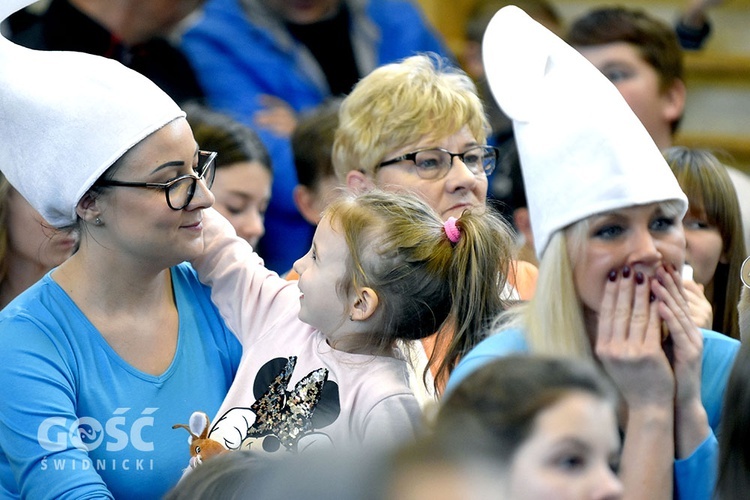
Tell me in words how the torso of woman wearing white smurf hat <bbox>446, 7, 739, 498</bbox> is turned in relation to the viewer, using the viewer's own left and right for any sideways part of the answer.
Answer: facing the viewer and to the right of the viewer

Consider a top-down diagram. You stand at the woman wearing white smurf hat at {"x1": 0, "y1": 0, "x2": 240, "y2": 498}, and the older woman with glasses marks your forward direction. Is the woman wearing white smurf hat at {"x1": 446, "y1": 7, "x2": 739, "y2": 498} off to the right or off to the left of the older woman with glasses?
right

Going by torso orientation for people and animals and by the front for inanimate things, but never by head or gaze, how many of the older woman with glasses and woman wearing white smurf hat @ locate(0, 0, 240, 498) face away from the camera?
0

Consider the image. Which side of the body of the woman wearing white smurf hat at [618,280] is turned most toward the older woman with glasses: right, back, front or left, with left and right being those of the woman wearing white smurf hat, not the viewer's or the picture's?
back

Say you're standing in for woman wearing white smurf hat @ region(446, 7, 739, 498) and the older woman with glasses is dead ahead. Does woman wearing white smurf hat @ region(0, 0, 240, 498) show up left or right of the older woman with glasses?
left

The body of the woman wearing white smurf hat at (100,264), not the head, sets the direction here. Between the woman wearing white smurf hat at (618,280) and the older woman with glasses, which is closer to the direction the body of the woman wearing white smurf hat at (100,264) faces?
the woman wearing white smurf hat

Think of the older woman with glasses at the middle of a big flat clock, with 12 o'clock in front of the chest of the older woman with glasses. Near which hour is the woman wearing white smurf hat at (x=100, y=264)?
The woman wearing white smurf hat is roughly at 3 o'clock from the older woman with glasses.

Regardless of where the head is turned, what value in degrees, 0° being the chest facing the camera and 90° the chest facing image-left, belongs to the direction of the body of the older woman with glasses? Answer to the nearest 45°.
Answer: approximately 315°

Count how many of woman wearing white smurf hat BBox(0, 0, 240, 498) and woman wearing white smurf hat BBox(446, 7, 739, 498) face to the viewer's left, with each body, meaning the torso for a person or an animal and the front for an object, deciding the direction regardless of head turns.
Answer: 0

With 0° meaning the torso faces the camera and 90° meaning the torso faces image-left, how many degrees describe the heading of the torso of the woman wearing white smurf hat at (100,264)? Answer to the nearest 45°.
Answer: approximately 315°
